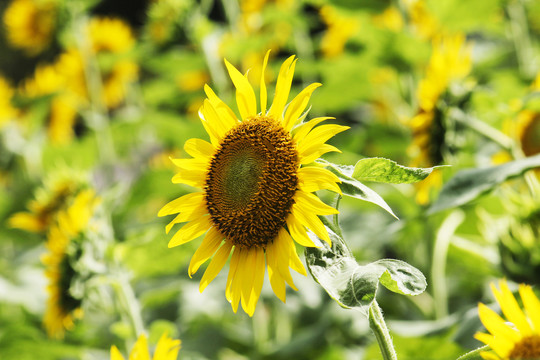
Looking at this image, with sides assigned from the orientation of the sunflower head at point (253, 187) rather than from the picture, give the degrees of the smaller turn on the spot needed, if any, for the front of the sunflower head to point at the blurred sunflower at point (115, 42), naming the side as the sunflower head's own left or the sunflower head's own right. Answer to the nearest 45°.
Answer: approximately 135° to the sunflower head's own right

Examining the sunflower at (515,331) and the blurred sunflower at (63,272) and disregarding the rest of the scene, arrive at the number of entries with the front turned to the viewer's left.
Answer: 1

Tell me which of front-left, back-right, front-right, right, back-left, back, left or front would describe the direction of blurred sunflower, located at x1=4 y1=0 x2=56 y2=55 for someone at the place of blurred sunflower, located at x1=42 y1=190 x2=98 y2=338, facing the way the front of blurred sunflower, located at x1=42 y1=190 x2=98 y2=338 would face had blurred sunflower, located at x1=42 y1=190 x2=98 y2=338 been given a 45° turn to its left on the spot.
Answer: back-right

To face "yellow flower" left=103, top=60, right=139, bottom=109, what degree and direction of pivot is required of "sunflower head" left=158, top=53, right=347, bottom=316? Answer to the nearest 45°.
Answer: approximately 135° to its right

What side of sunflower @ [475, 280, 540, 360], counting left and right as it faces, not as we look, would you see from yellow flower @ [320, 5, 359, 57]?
back

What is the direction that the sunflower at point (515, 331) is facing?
toward the camera

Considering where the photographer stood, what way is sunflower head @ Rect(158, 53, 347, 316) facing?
facing the viewer and to the left of the viewer

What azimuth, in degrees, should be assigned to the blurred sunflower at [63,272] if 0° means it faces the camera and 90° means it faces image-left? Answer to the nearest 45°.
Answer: approximately 90°
